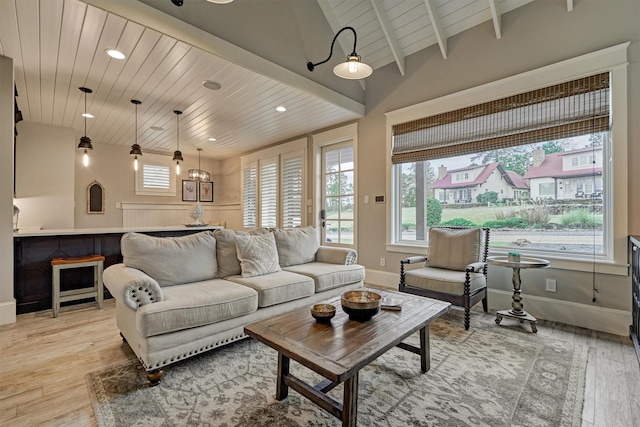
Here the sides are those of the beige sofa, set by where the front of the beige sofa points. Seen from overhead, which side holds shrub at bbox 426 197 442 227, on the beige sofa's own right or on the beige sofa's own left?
on the beige sofa's own left

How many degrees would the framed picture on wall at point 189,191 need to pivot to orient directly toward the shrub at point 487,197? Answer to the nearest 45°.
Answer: approximately 45° to its left

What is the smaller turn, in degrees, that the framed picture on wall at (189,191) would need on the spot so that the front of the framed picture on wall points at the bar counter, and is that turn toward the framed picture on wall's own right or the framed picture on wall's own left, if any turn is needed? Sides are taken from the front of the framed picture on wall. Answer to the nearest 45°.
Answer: approximately 45° to the framed picture on wall's own right

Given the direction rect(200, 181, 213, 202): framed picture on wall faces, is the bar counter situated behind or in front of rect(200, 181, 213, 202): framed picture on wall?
in front

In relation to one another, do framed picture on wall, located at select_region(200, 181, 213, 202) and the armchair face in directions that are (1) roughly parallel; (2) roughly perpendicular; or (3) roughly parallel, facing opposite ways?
roughly perpendicular

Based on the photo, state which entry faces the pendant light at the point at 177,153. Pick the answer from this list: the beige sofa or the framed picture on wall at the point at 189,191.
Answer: the framed picture on wall

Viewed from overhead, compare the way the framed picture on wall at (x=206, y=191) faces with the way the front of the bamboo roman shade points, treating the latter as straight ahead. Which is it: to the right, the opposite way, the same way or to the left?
to the left

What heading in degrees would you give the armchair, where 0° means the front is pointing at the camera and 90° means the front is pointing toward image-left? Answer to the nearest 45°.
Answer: approximately 45°

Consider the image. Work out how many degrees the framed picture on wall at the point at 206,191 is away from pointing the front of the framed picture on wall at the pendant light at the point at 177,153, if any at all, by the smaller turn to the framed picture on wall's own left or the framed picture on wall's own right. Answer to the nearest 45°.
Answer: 0° — it already faces it

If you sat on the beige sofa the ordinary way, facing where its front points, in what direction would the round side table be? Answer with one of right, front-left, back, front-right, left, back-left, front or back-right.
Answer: front-left

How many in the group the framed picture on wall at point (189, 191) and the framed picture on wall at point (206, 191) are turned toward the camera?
2

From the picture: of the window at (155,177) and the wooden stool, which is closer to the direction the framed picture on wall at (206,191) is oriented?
the wooden stool

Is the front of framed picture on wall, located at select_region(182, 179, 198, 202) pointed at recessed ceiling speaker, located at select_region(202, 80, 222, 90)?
yes
